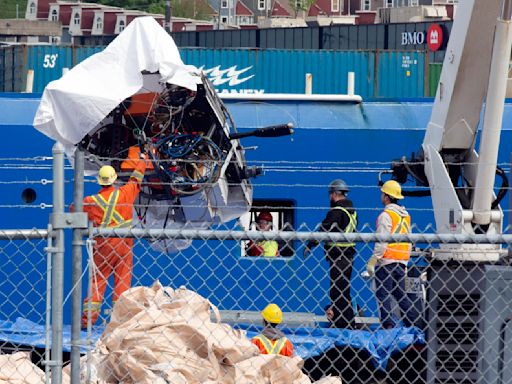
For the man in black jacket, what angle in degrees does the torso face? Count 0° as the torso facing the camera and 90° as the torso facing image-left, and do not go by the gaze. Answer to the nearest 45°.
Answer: approximately 90°

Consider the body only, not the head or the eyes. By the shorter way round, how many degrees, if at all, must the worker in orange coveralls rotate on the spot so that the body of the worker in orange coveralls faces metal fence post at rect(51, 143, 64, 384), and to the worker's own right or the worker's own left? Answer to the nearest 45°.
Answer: approximately 180°

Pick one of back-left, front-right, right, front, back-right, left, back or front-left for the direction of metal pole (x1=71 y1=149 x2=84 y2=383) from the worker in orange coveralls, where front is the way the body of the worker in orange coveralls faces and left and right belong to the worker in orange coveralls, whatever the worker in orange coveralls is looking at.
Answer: back

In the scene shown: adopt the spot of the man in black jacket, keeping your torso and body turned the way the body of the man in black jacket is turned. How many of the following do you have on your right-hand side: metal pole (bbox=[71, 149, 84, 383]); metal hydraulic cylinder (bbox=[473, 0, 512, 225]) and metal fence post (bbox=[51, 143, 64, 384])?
0

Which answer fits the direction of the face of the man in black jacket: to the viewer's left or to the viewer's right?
to the viewer's left

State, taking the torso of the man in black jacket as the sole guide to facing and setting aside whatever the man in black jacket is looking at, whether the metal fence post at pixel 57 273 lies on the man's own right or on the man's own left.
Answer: on the man's own left

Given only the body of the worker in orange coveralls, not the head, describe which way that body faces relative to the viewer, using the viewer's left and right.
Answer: facing away from the viewer

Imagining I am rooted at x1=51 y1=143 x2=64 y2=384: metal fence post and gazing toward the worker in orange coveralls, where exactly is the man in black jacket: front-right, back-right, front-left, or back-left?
front-right

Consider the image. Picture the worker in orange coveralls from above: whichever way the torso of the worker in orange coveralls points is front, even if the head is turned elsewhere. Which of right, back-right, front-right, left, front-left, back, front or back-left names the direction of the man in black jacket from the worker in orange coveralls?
right

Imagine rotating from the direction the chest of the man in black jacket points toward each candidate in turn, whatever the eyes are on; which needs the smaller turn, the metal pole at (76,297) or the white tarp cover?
the white tarp cover
